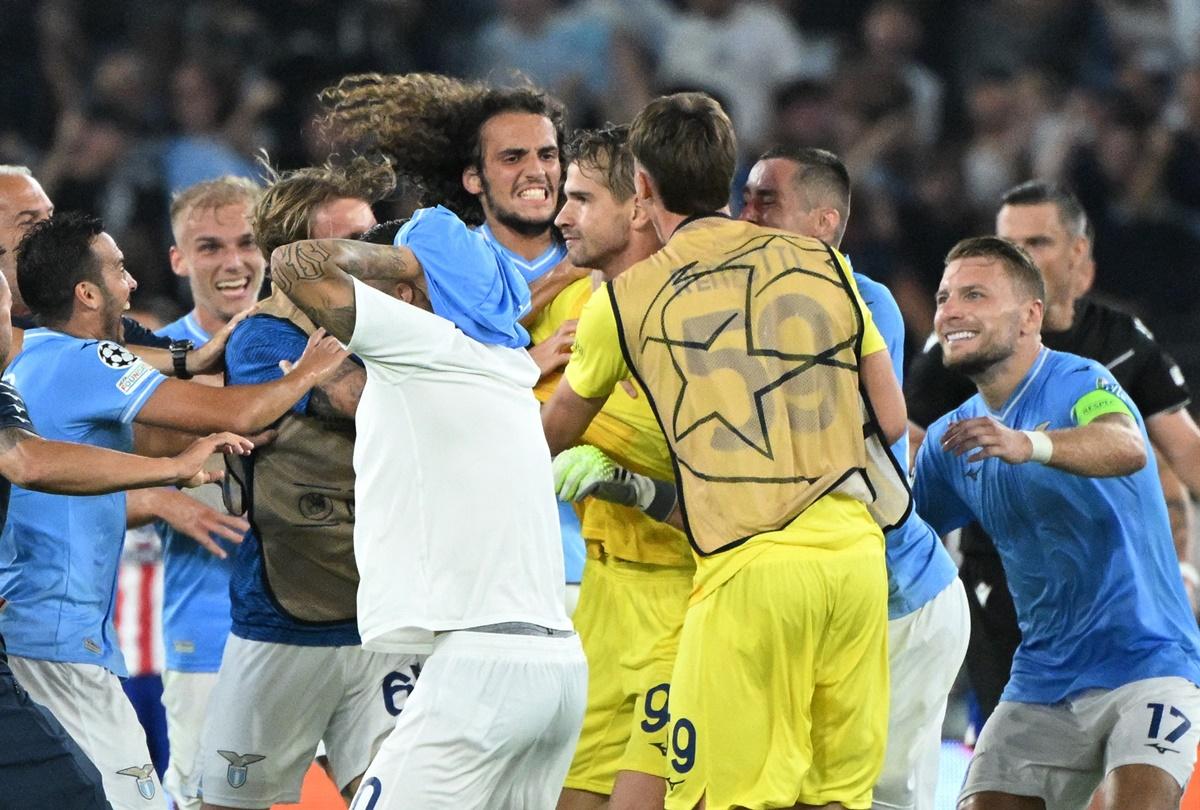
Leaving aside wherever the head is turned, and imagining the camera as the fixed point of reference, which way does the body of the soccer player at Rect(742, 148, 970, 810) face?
to the viewer's left

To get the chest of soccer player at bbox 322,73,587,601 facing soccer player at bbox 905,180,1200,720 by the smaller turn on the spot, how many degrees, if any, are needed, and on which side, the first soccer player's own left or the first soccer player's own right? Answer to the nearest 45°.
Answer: approximately 45° to the first soccer player's own left

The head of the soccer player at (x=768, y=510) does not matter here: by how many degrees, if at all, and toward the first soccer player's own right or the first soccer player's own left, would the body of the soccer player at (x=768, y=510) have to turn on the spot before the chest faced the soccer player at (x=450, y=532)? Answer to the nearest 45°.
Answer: approximately 90° to the first soccer player's own left

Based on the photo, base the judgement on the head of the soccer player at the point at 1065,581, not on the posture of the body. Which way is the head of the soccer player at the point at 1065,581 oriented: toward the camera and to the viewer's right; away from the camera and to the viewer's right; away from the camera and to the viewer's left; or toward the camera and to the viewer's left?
toward the camera and to the viewer's left

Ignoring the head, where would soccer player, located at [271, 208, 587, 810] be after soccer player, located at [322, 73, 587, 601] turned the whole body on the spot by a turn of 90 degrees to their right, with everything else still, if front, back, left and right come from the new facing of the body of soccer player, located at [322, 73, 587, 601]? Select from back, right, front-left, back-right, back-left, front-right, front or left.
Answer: front-left

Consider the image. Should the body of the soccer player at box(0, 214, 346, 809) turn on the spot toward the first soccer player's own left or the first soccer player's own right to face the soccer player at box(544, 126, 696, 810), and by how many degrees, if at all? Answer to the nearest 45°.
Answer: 0° — they already face them

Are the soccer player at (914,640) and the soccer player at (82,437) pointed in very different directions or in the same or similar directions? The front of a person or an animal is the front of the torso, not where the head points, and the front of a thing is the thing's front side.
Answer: very different directions

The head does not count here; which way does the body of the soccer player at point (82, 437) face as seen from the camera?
to the viewer's right

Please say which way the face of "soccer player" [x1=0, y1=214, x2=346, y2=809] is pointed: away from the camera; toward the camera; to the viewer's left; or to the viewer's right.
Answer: to the viewer's right

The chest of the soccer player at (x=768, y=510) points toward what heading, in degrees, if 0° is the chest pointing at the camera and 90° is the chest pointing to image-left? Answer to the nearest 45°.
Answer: approximately 135°

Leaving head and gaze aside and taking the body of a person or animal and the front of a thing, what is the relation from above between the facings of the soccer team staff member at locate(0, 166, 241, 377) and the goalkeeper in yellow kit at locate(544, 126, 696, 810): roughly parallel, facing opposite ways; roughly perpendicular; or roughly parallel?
roughly perpendicular

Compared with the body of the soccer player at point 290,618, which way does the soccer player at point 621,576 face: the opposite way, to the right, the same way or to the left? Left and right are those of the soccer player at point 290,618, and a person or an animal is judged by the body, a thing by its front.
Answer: to the right

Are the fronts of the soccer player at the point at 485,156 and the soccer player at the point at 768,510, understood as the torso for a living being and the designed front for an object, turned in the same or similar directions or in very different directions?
very different directions

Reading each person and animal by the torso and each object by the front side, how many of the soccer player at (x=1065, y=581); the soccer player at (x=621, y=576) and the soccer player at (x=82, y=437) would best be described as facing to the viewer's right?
1
